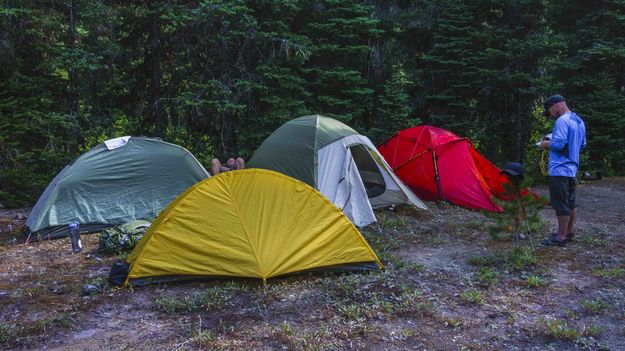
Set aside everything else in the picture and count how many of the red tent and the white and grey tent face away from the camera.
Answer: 0

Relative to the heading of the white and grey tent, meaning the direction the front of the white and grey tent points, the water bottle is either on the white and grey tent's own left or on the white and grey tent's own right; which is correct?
on the white and grey tent's own right

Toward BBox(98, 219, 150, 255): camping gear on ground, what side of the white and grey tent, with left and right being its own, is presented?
right

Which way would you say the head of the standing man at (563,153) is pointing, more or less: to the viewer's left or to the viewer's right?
to the viewer's left

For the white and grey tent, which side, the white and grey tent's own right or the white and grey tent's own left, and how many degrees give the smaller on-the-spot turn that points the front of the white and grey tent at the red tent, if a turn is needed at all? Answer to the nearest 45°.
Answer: approximately 90° to the white and grey tent's own left

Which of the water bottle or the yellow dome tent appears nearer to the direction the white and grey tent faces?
the yellow dome tent

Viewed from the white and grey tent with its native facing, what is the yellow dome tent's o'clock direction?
The yellow dome tent is roughly at 2 o'clock from the white and grey tent.
